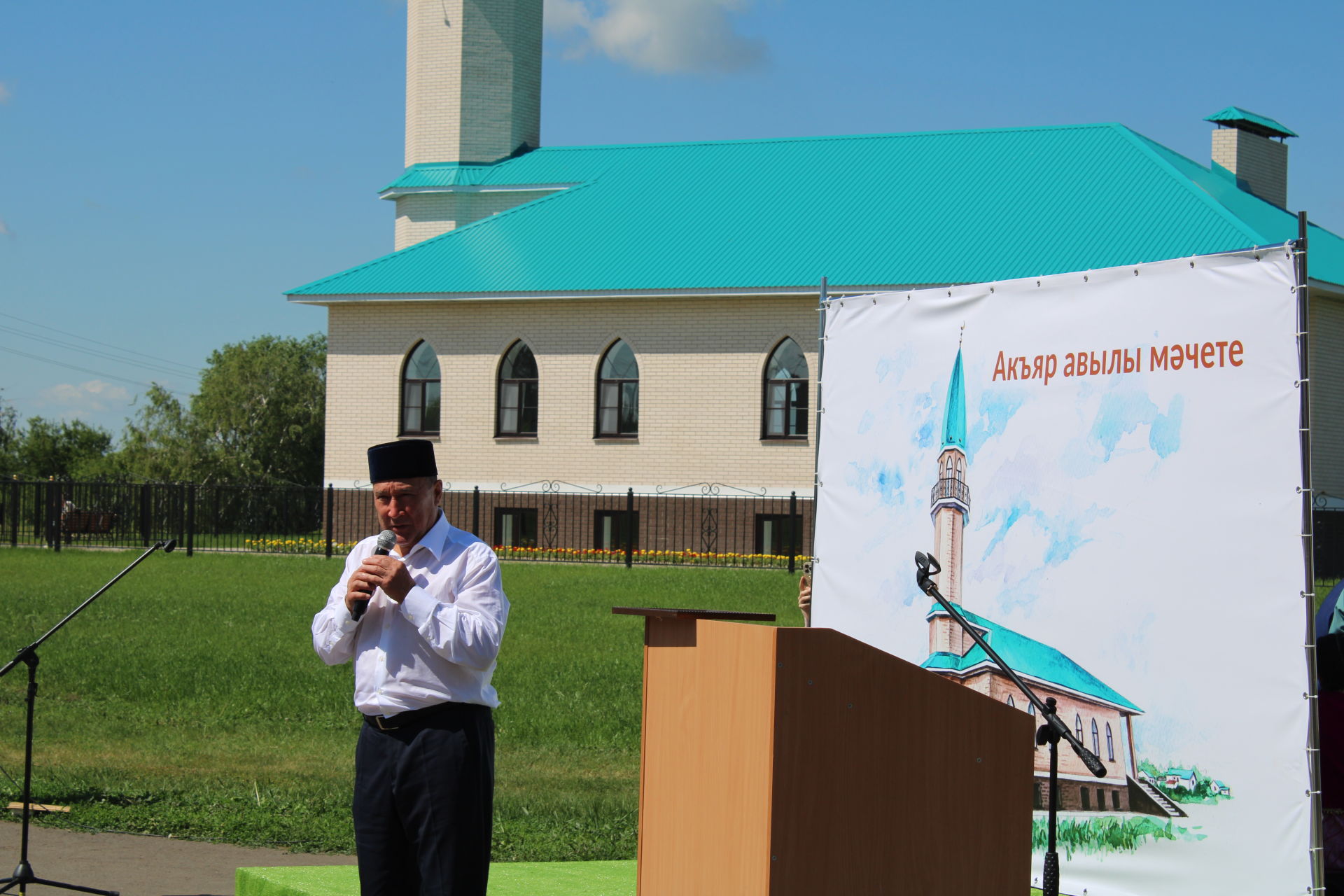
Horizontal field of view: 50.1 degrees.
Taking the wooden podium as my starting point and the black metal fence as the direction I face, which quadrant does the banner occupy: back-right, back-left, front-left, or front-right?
front-right

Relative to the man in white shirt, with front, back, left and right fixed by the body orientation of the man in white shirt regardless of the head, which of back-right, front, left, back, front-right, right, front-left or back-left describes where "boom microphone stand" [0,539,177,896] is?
right

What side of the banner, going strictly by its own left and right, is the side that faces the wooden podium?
front

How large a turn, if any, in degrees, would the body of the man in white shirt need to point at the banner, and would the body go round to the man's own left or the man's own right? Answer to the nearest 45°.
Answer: approximately 135° to the man's own left

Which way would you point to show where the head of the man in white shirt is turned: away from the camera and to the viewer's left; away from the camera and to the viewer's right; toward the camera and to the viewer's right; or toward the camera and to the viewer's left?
toward the camera and to the viewer's left

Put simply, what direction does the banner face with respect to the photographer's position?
facing the viewer and to the left of the viewer

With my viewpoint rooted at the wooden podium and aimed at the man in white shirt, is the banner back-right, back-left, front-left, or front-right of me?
back-right

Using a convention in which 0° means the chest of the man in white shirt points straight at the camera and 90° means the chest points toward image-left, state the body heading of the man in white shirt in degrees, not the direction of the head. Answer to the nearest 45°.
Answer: approximately 45°

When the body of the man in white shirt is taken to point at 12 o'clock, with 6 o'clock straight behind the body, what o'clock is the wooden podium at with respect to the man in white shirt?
The wooden podium is roughly at 8 o'clock from the man in white shirt.

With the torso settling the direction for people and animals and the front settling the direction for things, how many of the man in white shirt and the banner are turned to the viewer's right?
0

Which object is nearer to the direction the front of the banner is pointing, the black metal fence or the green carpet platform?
the green carpet platform
